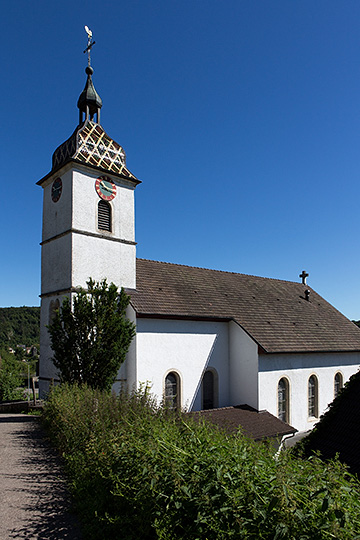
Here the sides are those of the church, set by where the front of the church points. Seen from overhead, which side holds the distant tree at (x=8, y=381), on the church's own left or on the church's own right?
on the church's own right

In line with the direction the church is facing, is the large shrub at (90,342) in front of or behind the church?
in front

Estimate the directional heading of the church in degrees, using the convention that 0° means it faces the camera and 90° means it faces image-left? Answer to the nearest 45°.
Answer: approximately 45°
